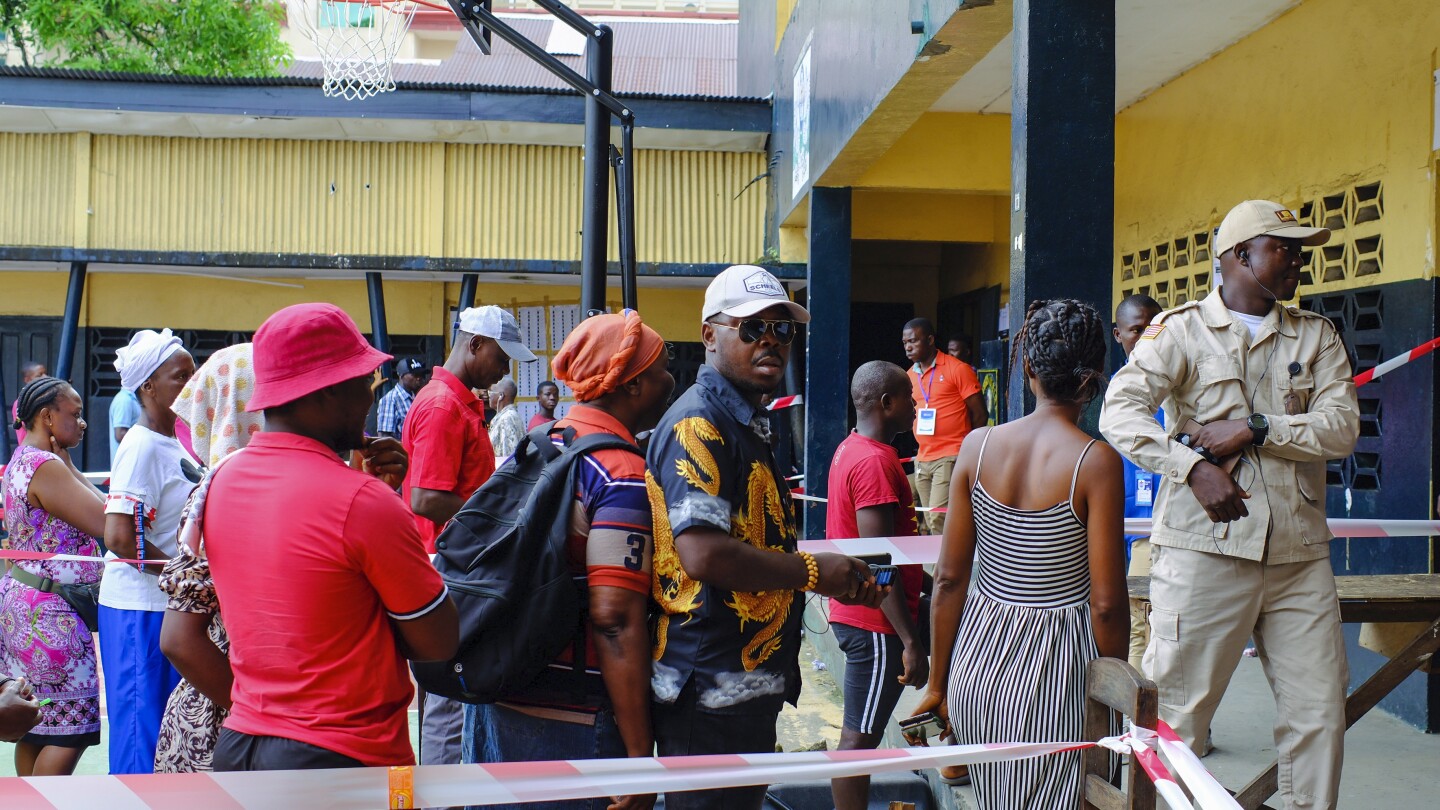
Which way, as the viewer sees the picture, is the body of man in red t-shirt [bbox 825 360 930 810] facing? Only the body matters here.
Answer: to the viewer's right

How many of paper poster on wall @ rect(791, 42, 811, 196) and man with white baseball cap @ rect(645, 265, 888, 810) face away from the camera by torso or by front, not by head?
0

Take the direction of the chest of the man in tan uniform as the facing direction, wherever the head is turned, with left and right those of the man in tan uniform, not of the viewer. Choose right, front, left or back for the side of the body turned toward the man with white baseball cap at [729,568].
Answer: right

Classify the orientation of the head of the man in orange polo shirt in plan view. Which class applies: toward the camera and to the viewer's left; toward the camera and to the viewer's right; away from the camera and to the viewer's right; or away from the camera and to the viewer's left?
toward the camera and to the viewer's left

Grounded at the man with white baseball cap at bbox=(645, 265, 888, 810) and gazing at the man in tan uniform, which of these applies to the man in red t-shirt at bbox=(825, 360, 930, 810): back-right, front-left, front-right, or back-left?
front-left

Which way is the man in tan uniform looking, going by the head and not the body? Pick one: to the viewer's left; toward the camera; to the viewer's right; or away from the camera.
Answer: to the viewer's right

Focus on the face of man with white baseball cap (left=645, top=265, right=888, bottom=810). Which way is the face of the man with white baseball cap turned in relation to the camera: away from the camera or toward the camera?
toward the camera

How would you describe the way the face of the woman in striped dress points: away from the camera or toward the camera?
away from the camera

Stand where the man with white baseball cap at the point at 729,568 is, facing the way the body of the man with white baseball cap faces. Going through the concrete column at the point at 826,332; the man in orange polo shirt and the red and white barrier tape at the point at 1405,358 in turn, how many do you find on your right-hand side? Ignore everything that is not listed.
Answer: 0

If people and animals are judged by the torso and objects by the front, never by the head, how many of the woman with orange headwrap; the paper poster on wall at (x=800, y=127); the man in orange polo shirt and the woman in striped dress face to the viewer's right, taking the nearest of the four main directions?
1

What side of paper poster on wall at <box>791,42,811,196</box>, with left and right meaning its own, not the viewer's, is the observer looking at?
left

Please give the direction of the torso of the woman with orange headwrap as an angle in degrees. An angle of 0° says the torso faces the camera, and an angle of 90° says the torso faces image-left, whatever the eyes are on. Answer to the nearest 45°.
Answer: approximately 270°

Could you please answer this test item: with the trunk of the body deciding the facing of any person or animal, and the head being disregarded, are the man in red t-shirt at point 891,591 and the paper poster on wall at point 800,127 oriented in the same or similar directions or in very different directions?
very different directions

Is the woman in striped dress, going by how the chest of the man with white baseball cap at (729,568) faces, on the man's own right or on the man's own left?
on the man's own left

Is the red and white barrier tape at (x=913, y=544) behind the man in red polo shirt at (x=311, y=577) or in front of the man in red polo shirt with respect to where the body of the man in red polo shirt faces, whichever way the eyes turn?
in front

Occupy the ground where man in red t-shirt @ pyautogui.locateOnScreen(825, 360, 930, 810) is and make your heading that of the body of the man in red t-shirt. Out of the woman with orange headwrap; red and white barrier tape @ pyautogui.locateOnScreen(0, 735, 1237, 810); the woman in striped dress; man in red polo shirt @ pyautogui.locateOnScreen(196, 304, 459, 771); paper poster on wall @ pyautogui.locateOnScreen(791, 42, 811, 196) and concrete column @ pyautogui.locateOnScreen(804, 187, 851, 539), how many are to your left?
2

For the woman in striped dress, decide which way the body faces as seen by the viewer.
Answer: away from the camera
